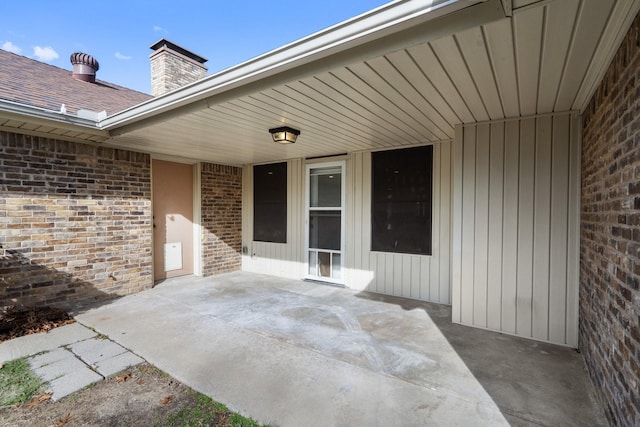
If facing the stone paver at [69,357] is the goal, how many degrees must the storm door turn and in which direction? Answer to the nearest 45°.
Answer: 0° — it already faces it

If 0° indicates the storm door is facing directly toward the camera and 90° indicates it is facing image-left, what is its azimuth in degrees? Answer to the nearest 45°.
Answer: approximately 45°

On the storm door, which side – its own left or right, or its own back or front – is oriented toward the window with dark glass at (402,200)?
left

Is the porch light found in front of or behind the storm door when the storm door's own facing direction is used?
in front
